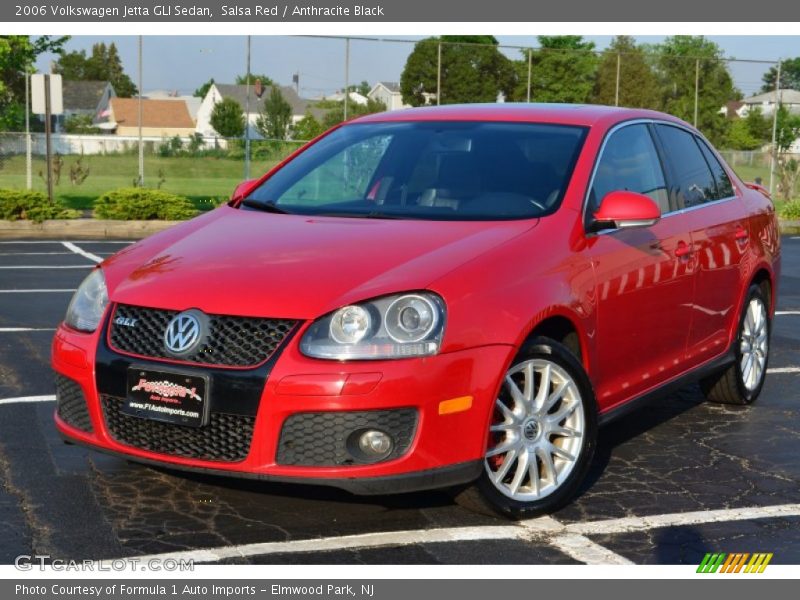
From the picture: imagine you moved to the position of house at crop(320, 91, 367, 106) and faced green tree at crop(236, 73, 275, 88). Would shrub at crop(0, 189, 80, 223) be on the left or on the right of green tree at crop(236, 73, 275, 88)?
left

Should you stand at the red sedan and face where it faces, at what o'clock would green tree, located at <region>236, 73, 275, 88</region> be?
The green tree is roughly at 4 o'clock from the red sedan.

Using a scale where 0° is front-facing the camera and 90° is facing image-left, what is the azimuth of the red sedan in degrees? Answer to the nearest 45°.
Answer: approximately 45°

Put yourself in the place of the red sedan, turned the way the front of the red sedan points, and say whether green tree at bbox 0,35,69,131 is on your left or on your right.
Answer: on your right

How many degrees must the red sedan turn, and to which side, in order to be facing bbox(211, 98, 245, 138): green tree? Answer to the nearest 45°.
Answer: approximately 135° to its right

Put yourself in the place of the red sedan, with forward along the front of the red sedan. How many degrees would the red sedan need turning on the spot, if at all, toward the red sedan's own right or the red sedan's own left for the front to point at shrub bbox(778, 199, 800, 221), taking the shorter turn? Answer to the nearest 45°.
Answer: approximately 135° to the red sedan's own right

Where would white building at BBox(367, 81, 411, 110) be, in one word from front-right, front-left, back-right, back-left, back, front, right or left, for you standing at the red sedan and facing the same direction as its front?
back-right

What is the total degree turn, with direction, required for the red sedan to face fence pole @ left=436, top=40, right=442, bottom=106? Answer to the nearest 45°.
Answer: approximately 135° to its right

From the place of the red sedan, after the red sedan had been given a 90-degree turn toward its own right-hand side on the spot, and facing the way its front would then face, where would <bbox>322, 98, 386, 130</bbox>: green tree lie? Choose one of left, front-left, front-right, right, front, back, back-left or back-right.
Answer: front-right

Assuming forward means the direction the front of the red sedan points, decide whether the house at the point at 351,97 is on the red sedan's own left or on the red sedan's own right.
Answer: on the red sedan's own right

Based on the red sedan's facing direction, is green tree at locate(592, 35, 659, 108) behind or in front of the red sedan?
behind

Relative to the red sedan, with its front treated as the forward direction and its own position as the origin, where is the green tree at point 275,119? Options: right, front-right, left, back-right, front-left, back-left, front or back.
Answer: back-right

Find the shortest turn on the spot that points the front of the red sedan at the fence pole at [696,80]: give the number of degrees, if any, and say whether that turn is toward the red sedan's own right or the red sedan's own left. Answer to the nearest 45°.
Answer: approximately 135° to the red sedan's own right

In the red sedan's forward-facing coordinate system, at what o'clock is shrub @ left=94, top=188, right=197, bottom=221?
The shrub is roughly at 4 o'clock from the red sedan.
